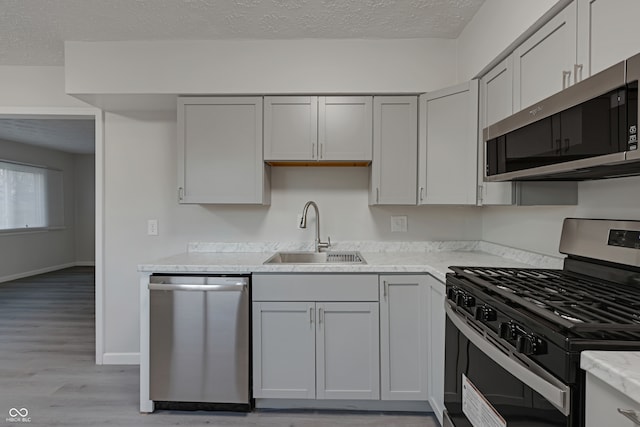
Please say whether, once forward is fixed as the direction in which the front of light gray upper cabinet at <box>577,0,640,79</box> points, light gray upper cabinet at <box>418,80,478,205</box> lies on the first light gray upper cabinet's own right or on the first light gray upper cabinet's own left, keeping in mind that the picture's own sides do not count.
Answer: on the first light gray upper cabinet's own right

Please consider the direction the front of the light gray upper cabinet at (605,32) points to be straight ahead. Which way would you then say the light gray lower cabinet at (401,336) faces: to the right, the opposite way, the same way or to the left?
to the left

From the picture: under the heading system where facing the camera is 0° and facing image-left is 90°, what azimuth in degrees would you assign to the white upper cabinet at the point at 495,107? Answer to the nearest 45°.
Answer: approximately 45°

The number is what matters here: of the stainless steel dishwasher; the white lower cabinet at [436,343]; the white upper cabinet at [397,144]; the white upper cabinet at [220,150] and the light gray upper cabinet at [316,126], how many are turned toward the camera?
4
